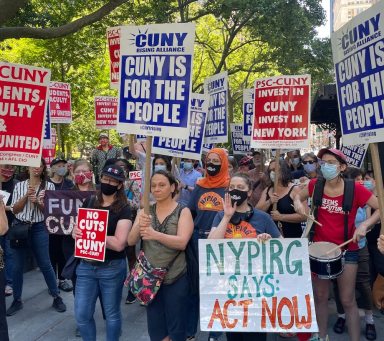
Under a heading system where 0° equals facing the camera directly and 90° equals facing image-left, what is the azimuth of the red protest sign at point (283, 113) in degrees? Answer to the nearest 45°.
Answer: approximately 0°

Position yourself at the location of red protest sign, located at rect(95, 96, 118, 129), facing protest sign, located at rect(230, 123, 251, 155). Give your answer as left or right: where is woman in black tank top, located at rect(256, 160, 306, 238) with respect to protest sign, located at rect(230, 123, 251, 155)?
right

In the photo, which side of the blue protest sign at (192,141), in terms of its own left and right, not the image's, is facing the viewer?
front

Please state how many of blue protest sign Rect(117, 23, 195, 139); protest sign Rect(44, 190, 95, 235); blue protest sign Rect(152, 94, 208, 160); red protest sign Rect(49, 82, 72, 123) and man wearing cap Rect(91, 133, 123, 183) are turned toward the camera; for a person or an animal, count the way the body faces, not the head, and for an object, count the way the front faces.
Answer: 5

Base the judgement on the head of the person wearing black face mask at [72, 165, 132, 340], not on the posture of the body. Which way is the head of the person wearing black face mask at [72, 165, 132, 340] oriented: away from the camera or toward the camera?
toward the camera

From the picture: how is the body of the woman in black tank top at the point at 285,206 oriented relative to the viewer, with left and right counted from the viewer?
facing the viewer and to the left of the viewer

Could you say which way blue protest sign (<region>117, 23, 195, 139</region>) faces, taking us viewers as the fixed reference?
facing the viewer

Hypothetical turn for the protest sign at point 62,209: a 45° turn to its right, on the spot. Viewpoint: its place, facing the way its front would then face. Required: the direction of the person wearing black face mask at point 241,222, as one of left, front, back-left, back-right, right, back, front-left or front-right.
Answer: left

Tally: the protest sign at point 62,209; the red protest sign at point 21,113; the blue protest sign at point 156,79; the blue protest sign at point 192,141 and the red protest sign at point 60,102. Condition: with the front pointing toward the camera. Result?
5

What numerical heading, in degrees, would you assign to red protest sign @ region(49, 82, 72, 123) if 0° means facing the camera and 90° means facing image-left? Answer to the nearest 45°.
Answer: approximately 0°

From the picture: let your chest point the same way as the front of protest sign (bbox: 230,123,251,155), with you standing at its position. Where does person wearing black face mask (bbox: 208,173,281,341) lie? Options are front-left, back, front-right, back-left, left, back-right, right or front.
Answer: front

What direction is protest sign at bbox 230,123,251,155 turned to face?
toward the camera
